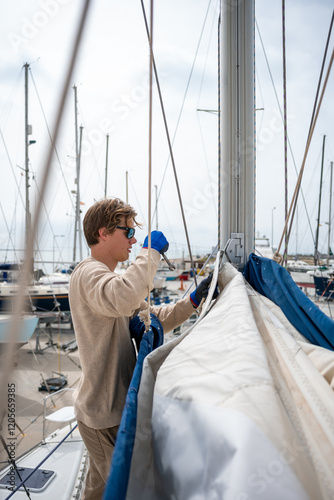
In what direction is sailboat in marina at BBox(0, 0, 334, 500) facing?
away from the camera

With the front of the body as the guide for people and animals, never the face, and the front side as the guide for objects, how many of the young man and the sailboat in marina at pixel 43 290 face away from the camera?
0

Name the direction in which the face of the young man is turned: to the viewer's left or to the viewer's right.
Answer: to the viewer's right

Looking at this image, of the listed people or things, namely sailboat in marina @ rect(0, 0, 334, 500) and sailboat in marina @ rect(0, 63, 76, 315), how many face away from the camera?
1

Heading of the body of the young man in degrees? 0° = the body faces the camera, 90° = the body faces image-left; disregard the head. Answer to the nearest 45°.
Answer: approximately 270°

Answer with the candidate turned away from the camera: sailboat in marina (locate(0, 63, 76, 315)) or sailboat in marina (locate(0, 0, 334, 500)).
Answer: sailboat in marina (locate(0, 0, 334, 500))
